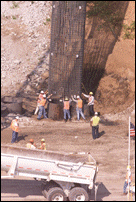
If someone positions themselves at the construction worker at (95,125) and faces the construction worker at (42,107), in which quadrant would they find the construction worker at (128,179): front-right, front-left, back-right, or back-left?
back-left

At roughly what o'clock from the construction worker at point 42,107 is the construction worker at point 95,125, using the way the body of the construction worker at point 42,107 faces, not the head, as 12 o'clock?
the construction worker at point 95,125 is roughly at 3 o'clock from the construction worker at point 42,107.

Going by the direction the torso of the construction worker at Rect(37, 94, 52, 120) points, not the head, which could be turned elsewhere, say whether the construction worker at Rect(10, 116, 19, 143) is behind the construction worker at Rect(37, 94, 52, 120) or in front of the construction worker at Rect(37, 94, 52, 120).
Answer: behind

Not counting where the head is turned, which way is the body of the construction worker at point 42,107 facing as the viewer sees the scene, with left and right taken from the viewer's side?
facing away from the viewer and to the right of the viewer

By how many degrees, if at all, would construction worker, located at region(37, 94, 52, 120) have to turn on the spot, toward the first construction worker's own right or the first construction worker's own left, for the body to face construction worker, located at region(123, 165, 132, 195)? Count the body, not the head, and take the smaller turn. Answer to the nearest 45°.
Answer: approximately 135° to the first construction worker's own right
